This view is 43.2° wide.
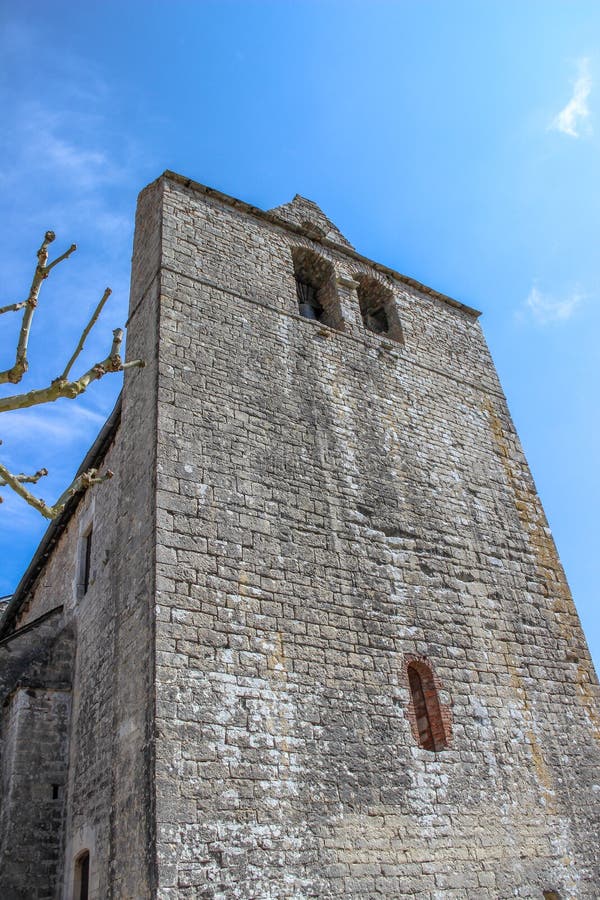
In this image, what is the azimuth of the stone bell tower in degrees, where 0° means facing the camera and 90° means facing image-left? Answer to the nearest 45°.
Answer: approximately 315°
